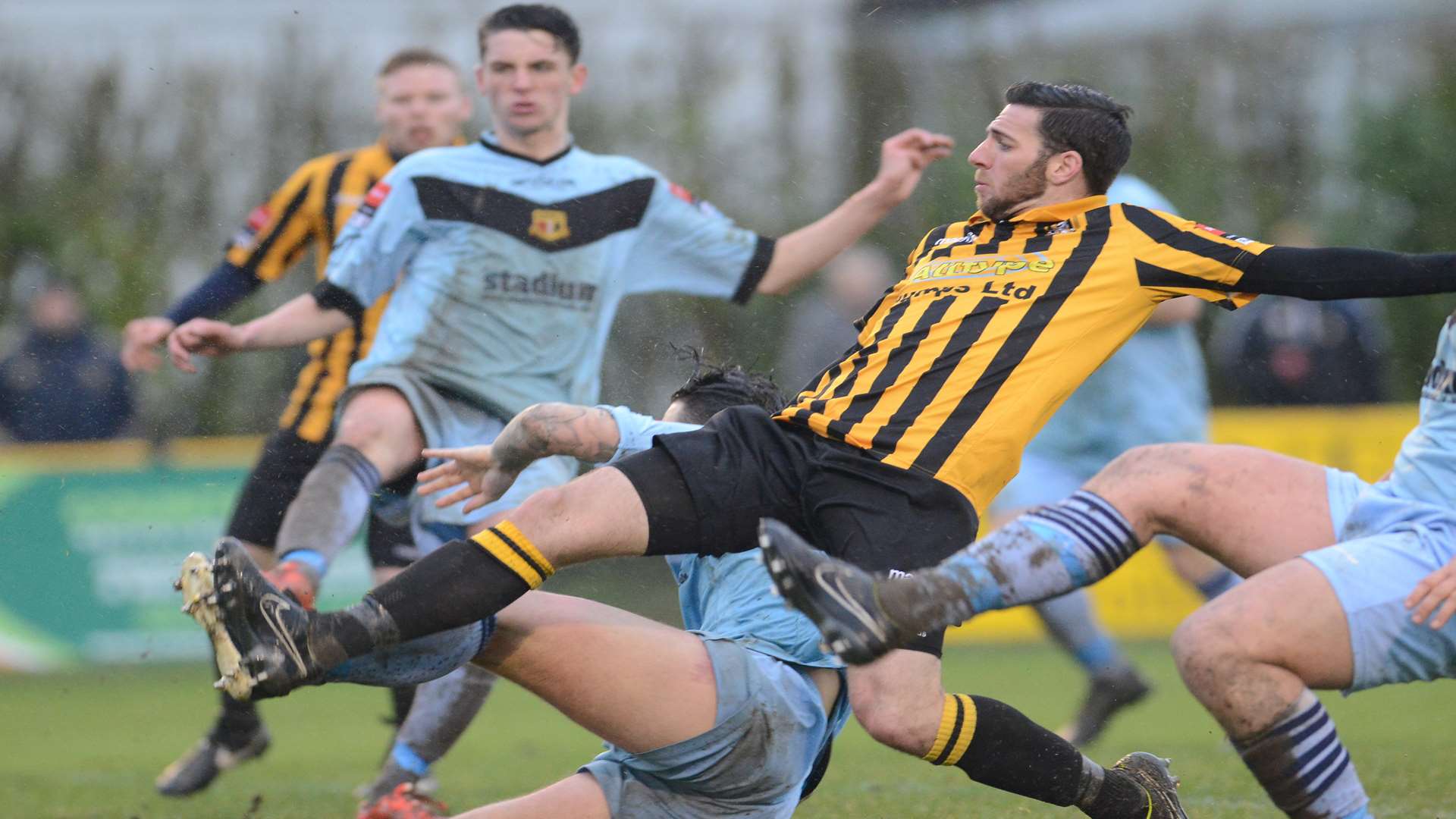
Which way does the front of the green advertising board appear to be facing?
toward the camera

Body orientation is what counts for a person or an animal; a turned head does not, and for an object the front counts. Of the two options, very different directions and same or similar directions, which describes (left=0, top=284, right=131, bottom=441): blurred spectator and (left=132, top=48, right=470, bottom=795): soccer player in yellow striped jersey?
same or similar directions

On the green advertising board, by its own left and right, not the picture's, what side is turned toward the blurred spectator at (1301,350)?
left

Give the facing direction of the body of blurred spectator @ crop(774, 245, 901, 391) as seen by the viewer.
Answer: toward the camera

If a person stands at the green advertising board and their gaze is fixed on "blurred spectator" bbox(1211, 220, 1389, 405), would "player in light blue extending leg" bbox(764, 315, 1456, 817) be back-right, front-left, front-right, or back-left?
front-right

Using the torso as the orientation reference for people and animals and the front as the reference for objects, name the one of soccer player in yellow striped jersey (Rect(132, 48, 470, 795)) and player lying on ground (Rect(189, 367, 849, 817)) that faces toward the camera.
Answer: the soccer player in yellow striped jersey

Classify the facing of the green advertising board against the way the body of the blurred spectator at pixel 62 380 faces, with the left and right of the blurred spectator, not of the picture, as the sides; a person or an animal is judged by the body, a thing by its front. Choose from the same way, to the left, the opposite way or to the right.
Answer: the same way

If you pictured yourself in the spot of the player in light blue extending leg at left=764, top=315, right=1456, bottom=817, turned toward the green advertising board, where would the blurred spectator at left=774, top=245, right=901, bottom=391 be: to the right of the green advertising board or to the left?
right

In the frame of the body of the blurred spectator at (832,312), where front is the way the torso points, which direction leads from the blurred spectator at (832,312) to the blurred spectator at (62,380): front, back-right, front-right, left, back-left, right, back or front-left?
right

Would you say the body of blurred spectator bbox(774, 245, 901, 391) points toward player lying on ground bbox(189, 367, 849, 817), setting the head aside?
yes

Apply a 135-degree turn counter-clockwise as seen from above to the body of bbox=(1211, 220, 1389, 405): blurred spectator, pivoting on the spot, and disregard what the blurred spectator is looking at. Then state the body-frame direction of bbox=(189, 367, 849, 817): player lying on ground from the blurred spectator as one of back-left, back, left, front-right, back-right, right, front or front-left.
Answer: back-right

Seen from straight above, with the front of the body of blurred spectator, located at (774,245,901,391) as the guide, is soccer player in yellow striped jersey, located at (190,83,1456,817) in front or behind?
in front

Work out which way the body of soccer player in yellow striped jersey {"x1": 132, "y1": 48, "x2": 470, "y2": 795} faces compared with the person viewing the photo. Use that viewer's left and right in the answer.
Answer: facing the viewer
